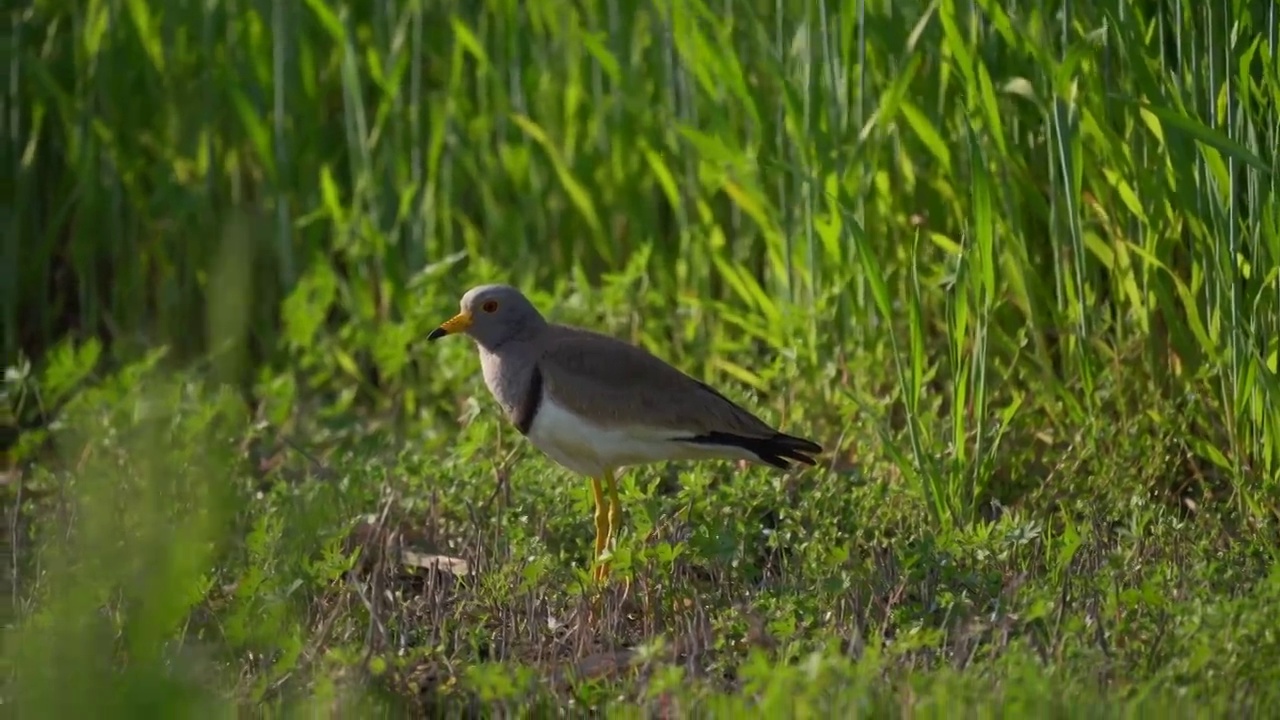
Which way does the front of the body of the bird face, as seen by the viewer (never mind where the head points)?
to the viewer's left
